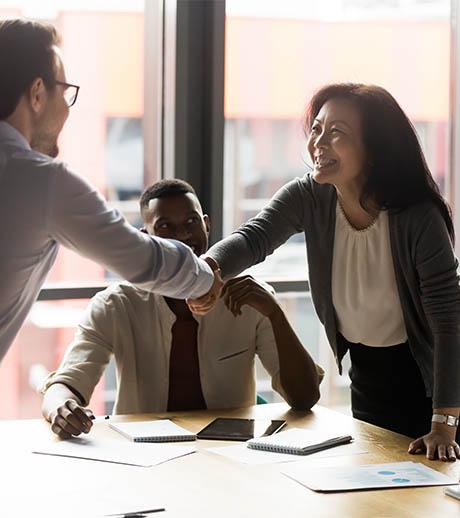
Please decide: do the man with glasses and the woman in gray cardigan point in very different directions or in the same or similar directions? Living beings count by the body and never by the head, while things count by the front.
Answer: very different directions

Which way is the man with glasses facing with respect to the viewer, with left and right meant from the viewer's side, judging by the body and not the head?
facing away from the viewer and to the right of the viewer

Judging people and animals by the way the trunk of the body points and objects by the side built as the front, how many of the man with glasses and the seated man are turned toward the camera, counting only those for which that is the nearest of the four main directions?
1

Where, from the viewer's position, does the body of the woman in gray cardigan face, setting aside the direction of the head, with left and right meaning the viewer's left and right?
facing the viewer and to the left of the viewer

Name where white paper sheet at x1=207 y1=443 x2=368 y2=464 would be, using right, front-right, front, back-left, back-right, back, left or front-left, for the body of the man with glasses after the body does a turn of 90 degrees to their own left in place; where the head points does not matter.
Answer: right

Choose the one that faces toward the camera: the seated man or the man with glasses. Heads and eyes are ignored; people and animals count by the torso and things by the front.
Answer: the seated man

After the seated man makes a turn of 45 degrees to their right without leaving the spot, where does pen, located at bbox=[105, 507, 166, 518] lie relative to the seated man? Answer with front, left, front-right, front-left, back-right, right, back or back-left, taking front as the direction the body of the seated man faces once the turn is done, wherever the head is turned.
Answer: front-left

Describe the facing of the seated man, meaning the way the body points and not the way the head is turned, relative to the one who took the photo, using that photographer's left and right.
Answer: facing the viewer

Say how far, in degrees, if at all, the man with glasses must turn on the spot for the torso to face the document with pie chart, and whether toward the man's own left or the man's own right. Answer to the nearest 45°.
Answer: approximately 45° to the man's own right

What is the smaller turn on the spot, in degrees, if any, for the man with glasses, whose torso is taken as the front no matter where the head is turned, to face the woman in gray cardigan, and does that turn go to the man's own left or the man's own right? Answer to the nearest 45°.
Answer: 0° — they already face them

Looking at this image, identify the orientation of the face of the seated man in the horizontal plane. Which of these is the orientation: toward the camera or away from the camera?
toward the camera
